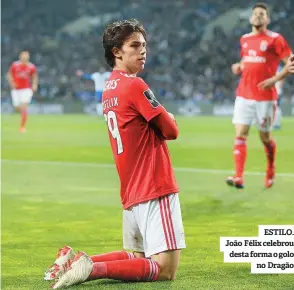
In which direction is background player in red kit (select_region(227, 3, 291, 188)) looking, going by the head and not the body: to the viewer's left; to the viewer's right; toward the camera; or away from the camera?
toward the camera

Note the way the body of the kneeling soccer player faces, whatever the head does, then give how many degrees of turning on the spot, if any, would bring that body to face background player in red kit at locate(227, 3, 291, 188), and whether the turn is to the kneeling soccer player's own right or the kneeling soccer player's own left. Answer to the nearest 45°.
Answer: approximately 45° to the kneeling soccer player's own left

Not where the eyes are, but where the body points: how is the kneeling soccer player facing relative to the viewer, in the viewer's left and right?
facing away from the viewer and to the right of the viewer
